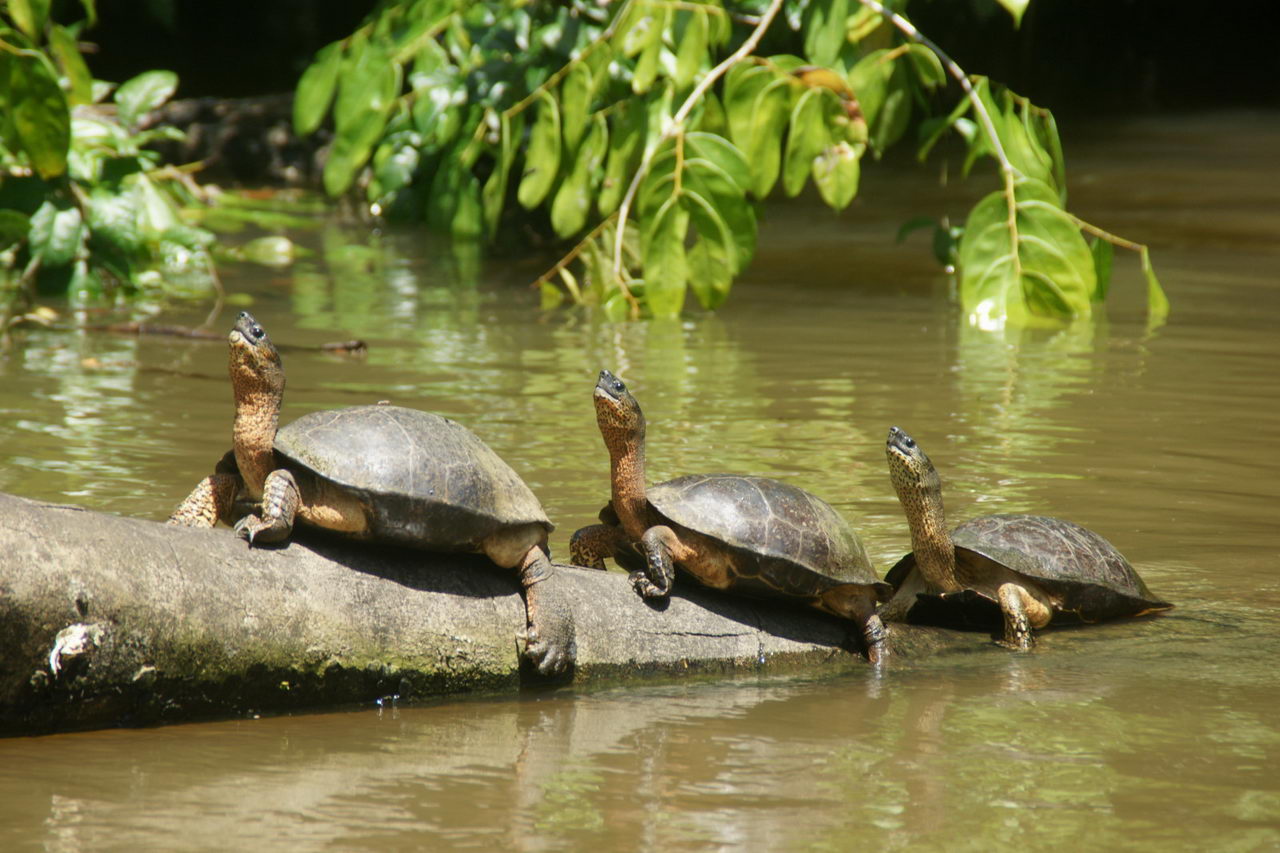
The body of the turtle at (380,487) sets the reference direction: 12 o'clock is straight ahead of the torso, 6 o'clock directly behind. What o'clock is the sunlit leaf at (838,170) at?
The sunlit leaf is roughly at 4 o'clock from the turtle.

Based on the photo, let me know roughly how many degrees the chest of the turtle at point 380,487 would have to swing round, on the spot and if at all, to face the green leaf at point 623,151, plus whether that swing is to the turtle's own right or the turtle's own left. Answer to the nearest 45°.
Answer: approximately 90° to the turtle's own right

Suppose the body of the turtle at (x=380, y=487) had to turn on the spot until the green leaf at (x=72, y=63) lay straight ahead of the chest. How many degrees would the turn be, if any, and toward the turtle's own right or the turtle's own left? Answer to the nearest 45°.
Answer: approximately 90° to the turtle's own right

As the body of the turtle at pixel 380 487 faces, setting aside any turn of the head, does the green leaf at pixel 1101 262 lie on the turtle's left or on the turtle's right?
on the turtle's right

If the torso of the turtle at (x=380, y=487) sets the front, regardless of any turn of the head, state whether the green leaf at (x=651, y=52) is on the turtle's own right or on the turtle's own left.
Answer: on the turtle's own right

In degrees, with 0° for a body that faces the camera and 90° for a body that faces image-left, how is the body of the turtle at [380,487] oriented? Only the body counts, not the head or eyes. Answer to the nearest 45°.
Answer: approximately 90°

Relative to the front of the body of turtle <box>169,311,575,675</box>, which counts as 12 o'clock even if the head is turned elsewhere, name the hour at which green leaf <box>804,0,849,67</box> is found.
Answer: The green leaf is roughly at 4 o'clock from the turtle.

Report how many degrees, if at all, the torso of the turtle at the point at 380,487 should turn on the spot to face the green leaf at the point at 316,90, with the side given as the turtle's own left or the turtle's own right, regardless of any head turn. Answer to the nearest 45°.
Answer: approximately 90° to the turtle's own right

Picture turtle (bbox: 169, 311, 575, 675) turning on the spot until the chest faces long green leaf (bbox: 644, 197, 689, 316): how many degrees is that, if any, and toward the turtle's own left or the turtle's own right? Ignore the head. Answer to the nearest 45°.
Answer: approximately 90° to the turtle's own right

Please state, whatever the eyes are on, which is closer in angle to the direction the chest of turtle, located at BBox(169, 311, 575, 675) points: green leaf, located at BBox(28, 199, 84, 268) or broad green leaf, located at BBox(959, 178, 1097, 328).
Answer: the green leaf

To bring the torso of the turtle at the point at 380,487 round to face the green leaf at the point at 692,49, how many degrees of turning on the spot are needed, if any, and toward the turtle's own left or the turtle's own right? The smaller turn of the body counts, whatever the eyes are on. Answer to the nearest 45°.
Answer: approximately 90° to the turtle's own right

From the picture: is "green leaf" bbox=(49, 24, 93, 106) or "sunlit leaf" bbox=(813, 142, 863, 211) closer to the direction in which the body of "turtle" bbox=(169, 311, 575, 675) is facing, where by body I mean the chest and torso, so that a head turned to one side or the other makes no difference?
the green leaf

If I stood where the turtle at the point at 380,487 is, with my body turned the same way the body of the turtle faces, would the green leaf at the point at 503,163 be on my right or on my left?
on my right

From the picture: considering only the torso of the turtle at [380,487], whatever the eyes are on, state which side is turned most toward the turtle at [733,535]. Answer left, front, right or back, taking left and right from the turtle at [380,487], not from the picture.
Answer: back

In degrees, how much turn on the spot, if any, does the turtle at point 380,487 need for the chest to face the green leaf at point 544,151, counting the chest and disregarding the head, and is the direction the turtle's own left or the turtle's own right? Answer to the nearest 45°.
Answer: approximately 90° to the turtle's own right

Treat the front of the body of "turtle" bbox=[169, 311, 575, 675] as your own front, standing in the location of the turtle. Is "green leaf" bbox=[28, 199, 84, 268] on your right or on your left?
on your right
